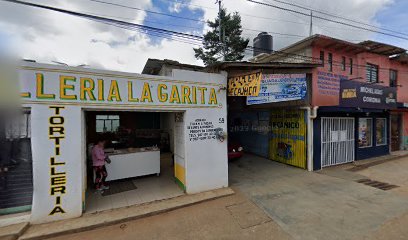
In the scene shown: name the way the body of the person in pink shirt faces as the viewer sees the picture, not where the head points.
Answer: to the viewer's right

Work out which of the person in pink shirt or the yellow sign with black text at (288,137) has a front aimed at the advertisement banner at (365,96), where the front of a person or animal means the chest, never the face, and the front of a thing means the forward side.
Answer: the person in pink shirt

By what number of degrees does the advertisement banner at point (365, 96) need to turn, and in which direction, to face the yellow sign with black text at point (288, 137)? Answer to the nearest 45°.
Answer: approximately 90° to its right

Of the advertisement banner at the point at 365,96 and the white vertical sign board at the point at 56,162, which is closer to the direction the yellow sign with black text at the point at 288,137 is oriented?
the white vertical sign board

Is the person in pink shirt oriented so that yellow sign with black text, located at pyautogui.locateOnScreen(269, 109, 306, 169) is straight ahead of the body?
yes

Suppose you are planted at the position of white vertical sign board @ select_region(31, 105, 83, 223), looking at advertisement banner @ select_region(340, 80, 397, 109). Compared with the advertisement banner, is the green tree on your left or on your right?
left

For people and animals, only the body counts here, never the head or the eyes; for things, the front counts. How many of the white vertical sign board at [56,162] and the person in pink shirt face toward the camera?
1

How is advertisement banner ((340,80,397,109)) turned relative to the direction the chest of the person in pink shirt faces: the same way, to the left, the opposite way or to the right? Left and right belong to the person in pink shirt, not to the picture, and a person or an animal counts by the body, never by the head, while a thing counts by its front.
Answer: to the right

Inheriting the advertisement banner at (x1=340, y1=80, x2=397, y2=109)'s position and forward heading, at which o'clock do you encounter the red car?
The red car is roughly at 3 o'clock from the advertisement banner.

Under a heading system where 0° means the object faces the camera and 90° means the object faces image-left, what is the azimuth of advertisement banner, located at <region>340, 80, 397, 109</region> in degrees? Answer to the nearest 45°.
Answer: approximately 315°

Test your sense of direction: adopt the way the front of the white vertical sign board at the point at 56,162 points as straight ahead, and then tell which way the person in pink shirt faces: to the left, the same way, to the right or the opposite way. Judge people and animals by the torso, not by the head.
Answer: to the left
